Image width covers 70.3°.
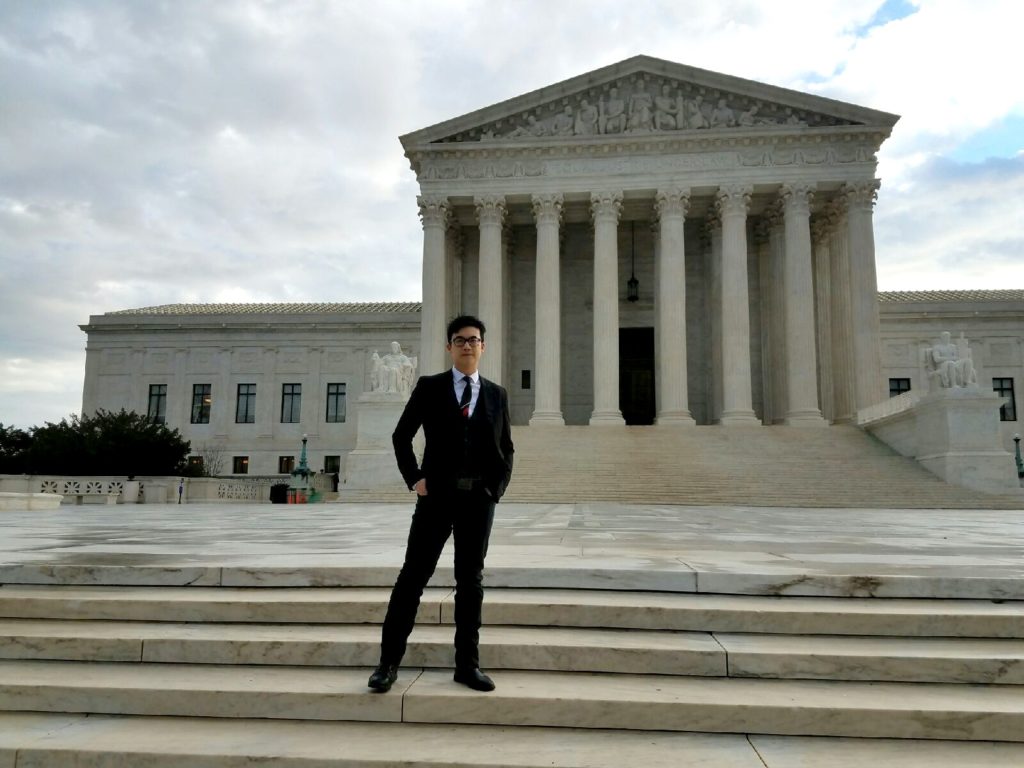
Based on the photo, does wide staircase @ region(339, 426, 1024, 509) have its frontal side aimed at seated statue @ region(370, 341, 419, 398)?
no

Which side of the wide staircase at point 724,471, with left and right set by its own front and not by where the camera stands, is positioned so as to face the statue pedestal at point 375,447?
right

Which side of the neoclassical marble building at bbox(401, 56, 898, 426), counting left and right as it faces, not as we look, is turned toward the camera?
front

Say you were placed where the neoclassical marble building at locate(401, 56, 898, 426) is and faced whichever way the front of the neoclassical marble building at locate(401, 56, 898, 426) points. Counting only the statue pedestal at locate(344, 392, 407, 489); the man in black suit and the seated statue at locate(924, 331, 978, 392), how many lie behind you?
0

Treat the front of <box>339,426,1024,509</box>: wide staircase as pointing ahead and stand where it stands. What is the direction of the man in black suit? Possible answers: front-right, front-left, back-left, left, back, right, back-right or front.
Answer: front

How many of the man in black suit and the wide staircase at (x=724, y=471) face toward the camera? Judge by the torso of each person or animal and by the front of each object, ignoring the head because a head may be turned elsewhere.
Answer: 2

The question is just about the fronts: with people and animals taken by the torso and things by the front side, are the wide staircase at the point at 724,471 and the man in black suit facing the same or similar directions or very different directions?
same or similar directions

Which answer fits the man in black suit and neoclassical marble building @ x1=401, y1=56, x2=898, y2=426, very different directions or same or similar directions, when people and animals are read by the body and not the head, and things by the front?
same or similar directions

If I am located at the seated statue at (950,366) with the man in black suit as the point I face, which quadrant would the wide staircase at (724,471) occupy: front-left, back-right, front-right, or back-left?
front-right

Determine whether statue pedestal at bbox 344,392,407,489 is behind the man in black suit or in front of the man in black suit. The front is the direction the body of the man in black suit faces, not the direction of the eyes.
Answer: behind

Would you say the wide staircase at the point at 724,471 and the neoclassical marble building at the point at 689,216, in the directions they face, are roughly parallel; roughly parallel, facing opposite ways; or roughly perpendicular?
roughly parallel

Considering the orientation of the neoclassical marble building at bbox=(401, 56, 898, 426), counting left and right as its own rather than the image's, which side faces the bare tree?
right

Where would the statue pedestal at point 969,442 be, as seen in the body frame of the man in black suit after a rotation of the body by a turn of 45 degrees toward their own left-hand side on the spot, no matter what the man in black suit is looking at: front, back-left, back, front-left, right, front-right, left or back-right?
left

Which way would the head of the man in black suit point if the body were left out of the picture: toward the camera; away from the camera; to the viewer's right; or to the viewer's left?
toward the camera

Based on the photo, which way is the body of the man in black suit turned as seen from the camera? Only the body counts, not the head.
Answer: toward the camera
